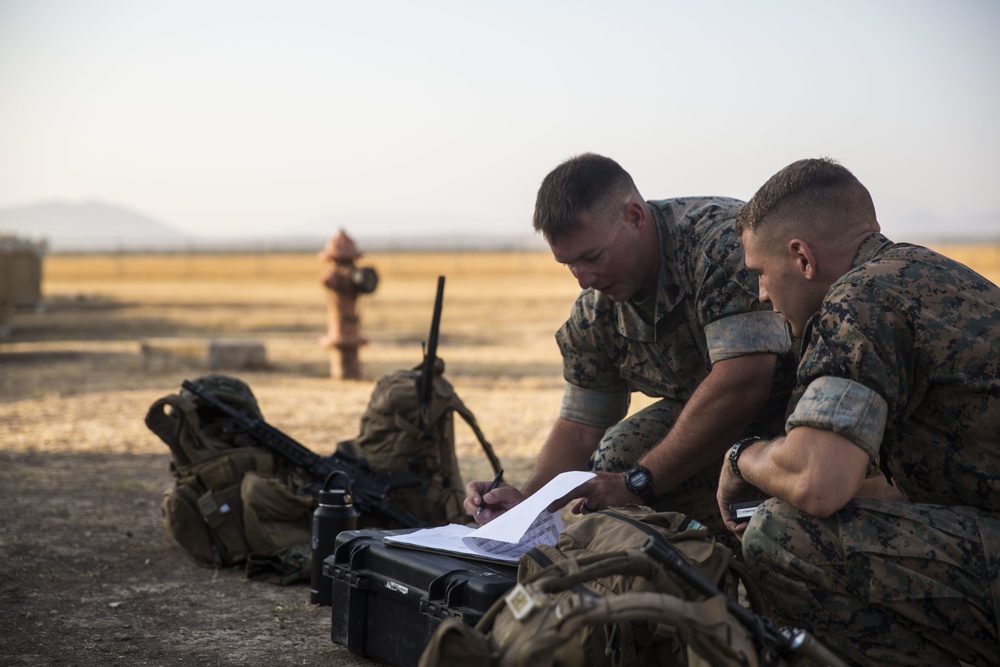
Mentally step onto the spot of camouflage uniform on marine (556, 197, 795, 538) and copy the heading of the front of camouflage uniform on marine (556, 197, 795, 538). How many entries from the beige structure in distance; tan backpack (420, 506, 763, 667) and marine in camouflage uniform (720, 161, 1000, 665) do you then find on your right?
1

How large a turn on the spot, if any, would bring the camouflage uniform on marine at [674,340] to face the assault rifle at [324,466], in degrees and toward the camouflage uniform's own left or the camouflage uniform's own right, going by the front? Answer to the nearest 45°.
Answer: approximately 90° to the camouflage uniform's own right

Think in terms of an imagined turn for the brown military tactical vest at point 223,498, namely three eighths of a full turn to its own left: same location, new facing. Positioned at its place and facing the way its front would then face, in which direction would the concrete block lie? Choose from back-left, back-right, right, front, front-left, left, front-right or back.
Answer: front-left

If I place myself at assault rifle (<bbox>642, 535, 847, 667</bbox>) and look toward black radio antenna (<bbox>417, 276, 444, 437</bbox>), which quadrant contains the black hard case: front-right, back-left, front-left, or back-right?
front-left

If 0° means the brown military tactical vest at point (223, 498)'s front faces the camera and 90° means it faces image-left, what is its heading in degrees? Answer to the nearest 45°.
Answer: approximately 0°

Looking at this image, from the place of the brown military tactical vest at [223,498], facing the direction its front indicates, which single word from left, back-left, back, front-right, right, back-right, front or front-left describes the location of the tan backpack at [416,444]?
left

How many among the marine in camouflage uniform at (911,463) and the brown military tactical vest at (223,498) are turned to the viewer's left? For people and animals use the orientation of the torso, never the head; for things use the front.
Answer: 1

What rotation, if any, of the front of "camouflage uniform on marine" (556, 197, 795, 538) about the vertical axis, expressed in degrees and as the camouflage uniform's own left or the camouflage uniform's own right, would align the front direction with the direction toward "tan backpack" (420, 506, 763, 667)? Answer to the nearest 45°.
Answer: approximately 45° to the camouflage uniform's own left

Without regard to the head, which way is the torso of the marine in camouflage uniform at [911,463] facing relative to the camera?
to the viewer's left

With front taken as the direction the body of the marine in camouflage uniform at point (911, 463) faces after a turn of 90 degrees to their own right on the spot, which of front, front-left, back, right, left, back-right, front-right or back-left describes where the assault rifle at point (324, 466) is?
front-left

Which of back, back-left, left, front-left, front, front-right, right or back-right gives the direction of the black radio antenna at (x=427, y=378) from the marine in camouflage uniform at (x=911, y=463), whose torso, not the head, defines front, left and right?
front-right

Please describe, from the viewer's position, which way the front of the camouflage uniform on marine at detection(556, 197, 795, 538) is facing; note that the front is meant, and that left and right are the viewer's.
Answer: facing the viewer and to the left of the viewer

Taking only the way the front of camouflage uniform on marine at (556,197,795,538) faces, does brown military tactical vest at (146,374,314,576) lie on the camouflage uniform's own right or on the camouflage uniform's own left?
on the camouflage uniform's own right

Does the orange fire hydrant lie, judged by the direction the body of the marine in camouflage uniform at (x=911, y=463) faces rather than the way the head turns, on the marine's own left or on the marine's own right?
on the marine's own right
